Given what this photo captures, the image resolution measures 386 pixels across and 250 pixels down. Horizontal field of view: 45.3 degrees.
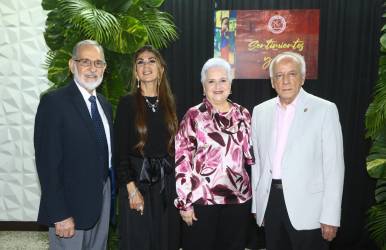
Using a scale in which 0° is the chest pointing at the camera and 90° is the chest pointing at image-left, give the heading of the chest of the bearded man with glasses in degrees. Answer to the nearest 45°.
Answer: approximately 315°

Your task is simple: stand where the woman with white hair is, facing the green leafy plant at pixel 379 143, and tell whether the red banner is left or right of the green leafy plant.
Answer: left

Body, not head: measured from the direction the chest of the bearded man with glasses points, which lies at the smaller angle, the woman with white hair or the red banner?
the woman with white hair

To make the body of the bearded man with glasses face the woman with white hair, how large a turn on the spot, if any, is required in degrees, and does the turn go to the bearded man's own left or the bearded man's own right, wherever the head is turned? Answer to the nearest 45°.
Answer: approximately 45° to the bearded man's own left
